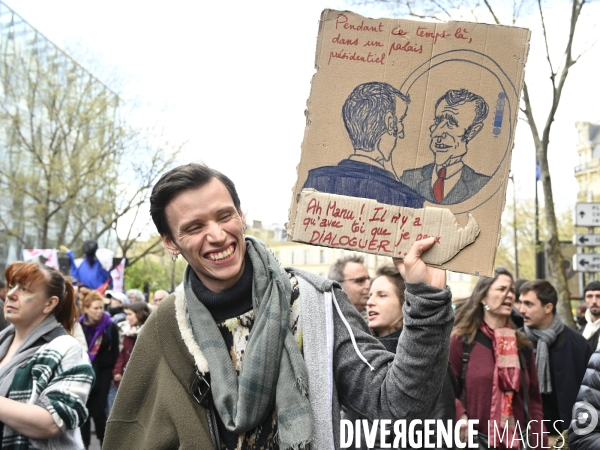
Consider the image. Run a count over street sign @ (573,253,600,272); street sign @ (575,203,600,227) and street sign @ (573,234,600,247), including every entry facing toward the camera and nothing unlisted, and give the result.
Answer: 3

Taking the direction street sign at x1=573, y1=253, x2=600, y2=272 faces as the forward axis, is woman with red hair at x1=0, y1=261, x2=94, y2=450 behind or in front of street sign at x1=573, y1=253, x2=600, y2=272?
in front

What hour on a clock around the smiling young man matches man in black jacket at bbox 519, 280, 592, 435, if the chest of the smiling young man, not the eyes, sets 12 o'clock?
The man in black jacket is roughly at 7 o'clock from the smiling young man.

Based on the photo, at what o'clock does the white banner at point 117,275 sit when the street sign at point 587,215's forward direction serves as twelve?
The white banner is roughly at 3 o'clock from the street sign.

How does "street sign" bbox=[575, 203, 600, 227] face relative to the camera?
toward the camera

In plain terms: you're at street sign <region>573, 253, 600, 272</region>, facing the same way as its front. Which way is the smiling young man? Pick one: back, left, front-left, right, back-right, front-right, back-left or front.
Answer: front

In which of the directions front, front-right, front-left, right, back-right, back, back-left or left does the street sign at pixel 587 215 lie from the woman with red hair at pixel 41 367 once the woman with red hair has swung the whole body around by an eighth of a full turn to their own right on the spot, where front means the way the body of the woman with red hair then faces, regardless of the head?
back-right

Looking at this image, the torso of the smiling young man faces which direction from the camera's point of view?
toward the camera
